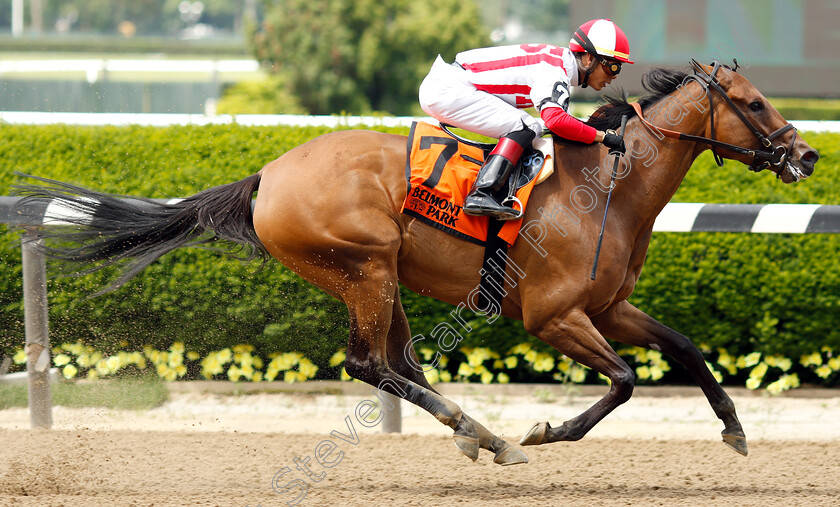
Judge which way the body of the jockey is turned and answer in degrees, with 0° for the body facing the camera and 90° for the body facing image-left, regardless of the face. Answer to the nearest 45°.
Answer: approximately 270°

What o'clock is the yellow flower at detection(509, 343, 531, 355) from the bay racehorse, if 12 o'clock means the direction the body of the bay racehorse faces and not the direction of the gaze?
The yellow flower is roughly at 9 o'clock from the bay racehorse.

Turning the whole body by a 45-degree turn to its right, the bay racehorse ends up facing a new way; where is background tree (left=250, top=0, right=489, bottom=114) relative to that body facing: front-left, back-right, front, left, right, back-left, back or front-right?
back-left

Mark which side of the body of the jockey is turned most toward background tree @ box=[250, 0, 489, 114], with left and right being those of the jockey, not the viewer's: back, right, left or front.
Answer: left

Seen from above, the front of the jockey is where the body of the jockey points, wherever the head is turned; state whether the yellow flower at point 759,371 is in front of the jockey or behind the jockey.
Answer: in front

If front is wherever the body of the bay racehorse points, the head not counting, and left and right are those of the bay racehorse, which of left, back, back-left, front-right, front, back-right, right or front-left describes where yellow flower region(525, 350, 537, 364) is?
left

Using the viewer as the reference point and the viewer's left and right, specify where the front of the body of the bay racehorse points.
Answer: facing to the right of the viewer

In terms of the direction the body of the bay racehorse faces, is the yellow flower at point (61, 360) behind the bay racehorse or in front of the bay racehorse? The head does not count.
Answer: behind
